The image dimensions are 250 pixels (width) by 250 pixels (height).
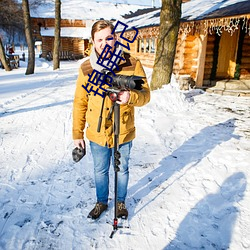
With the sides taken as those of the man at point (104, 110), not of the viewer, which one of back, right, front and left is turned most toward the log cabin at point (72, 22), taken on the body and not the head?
back

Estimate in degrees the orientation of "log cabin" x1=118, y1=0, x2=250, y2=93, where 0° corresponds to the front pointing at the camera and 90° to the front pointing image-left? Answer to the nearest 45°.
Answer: approximately 45°

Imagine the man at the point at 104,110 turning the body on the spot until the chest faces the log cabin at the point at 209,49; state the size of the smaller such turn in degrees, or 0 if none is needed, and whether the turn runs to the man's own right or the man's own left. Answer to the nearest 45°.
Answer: approximately 135° to the man's own left

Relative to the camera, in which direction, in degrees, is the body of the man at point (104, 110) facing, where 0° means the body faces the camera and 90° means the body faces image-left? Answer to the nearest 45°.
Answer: approximately 0°

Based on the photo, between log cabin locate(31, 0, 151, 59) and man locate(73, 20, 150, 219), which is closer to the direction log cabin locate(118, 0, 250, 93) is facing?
the man

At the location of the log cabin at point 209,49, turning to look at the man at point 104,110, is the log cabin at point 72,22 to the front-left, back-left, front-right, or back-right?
back-right

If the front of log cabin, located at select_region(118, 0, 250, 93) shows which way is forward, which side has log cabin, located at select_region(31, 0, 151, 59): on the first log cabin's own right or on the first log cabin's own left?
on the first log cabin's own right

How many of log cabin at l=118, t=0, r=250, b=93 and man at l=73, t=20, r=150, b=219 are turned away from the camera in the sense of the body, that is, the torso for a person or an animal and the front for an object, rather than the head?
0
